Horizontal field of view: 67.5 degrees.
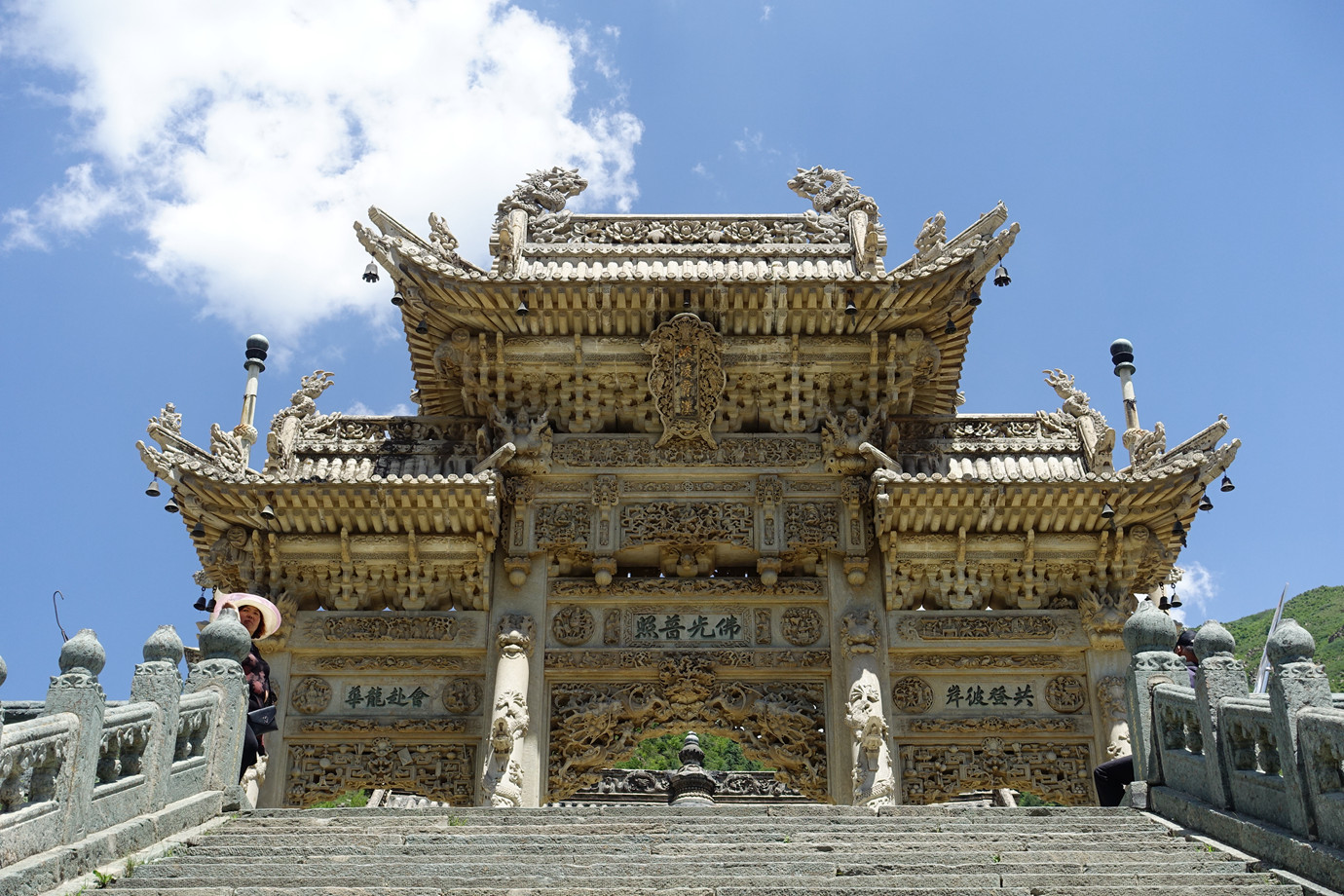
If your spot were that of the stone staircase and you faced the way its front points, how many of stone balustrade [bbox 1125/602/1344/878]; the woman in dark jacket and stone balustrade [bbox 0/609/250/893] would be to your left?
1

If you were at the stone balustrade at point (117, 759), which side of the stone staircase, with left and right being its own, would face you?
right

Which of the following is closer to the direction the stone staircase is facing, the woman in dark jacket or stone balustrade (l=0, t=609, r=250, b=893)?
the stone balustrade

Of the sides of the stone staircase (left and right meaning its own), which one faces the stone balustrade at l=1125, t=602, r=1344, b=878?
left

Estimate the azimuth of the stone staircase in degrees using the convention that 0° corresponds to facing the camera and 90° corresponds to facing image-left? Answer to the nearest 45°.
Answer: approximately 0°

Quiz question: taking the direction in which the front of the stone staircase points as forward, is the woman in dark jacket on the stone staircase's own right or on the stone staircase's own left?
on the stone staircase's own right
